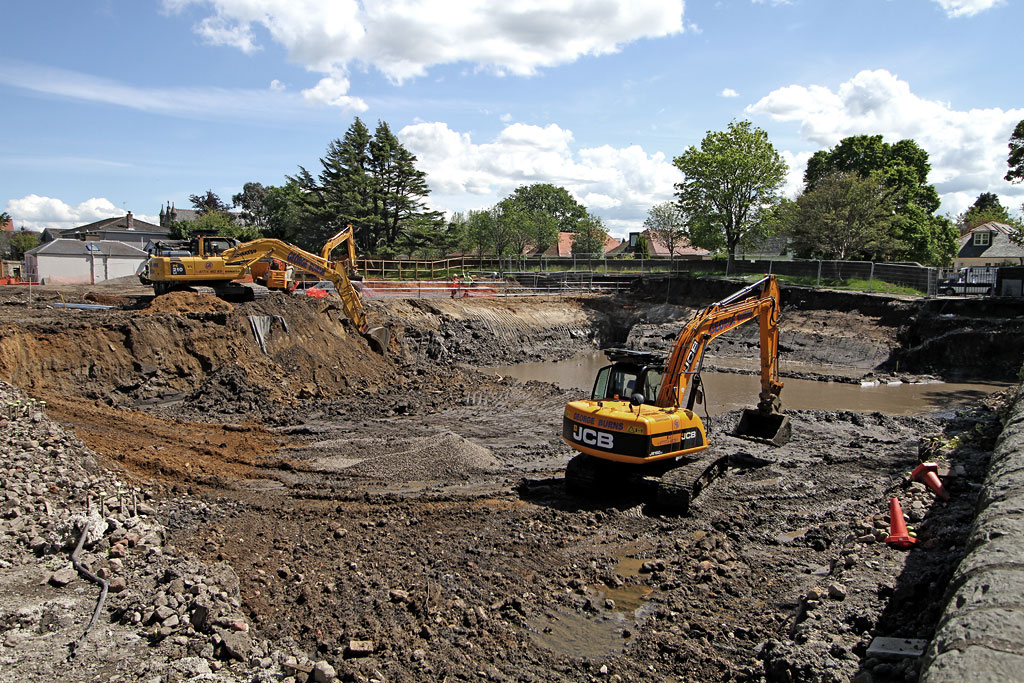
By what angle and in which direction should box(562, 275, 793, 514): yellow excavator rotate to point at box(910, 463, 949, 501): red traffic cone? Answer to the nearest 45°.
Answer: approximately 45° to its right

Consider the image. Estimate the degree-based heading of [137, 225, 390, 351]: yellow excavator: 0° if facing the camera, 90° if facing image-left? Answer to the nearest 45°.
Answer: approximately 270°

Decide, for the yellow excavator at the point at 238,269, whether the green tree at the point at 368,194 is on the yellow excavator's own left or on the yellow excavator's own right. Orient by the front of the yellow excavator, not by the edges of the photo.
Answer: on the yellow excavator's own left

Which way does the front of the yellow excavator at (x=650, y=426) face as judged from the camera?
facing away from the viewer and to the right of the viewer

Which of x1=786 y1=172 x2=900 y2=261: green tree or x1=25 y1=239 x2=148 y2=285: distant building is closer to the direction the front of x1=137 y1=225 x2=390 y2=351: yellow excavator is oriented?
the green tree

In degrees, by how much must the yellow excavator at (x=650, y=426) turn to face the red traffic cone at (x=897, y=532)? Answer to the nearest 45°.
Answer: approximately 90° to its right

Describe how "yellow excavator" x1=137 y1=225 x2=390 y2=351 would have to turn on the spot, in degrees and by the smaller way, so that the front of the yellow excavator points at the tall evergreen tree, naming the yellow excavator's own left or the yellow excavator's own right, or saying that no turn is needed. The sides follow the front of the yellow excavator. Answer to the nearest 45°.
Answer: approximately 90° to the yellow excavator's own left

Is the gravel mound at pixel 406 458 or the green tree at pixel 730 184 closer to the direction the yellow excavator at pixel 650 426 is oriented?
the green tree

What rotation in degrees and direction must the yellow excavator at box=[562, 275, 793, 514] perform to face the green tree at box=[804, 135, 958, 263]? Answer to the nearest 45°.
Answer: approximately 45° to its left

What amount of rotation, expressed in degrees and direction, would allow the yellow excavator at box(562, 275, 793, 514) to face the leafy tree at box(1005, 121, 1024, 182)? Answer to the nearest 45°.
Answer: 0° — it already faces it
